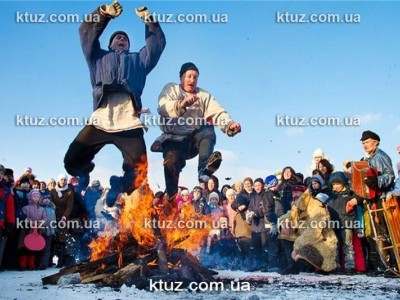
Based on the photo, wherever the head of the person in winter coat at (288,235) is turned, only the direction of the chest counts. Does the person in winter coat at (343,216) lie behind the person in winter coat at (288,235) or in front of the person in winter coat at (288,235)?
behind

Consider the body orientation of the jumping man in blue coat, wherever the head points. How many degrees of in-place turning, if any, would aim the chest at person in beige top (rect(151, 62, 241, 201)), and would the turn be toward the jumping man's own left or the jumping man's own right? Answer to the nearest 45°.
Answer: approximately 90° to the jumping man's own left

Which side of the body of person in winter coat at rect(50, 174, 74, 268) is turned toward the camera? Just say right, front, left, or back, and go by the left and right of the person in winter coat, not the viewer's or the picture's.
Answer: front

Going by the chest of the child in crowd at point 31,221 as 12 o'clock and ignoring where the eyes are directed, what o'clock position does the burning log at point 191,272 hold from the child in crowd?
The burning log is roughly at 11 o'clock from the child in crowd.

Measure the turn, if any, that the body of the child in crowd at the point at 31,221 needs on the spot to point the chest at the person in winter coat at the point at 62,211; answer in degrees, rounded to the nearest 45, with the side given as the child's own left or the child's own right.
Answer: approximately 135° to the child's own left

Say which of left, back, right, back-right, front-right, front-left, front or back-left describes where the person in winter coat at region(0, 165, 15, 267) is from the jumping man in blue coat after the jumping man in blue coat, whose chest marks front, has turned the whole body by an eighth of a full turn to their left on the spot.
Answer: back

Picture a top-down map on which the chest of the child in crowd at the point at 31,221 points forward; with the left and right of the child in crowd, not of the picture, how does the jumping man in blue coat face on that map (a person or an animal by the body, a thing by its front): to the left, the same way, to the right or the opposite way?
the same way

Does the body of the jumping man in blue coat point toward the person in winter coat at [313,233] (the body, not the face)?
no

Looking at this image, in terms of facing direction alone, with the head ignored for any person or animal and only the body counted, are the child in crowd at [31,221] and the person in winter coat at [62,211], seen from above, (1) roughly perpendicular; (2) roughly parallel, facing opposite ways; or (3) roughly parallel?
roughly parallel

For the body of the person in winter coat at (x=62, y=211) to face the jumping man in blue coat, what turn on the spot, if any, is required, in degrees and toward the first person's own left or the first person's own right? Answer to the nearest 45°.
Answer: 0° — they already face them

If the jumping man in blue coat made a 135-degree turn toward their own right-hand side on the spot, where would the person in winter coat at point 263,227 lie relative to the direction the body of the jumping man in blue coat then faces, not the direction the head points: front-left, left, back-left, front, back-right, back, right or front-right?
right

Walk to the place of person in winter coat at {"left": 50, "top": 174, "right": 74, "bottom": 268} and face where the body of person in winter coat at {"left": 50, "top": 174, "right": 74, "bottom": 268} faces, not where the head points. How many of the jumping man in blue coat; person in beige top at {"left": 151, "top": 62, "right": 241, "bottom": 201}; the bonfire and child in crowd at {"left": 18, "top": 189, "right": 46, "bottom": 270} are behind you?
0

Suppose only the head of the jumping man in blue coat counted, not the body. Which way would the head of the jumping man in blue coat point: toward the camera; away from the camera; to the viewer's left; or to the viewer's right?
toward the camera

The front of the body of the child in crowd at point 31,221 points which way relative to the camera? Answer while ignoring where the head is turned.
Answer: toward the camera

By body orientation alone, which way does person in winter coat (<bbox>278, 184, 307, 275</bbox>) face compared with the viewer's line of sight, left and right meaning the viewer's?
facing to the left of the viewer
